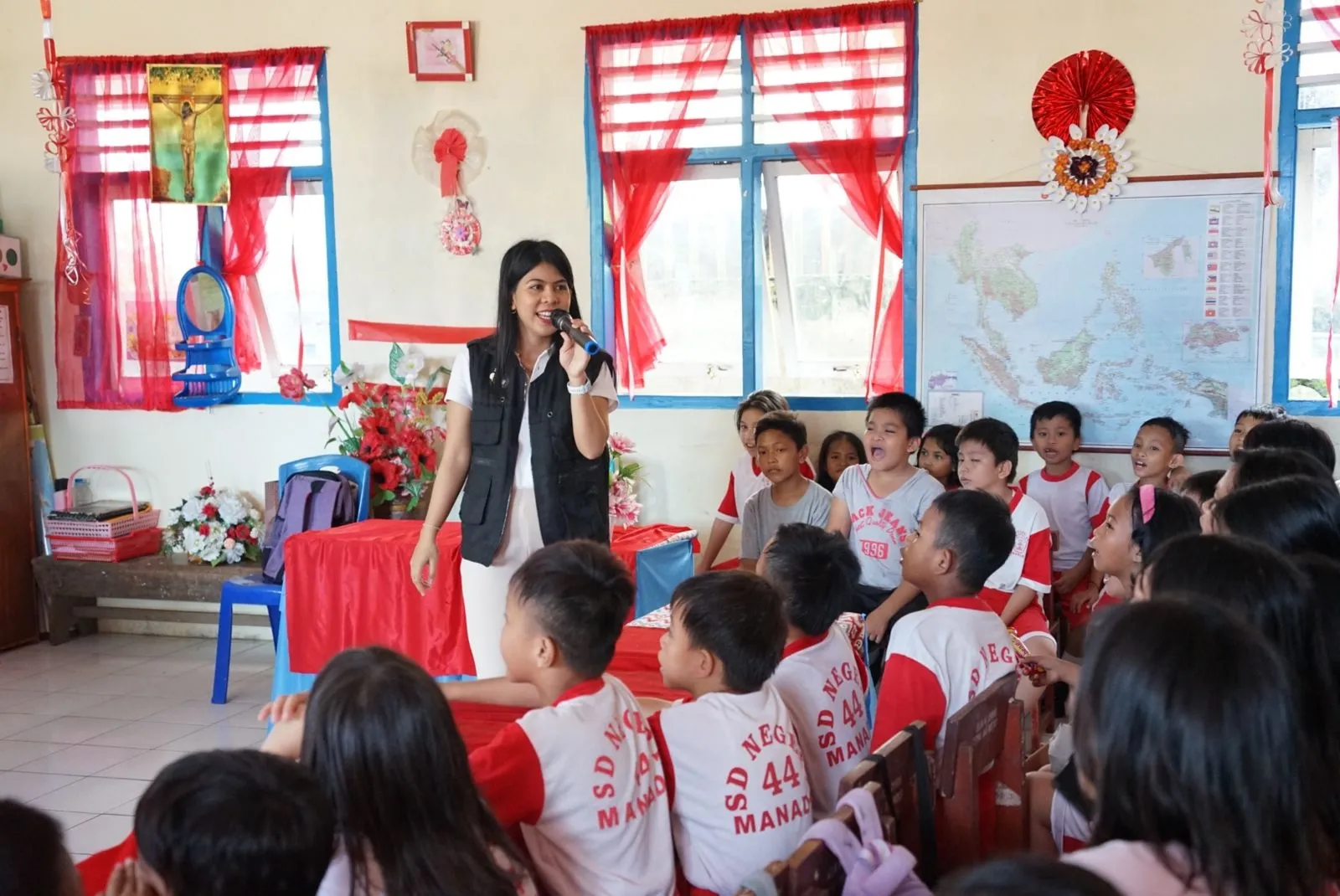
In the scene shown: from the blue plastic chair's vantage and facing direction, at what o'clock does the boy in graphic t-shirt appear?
The boy in graphic t-shirt is roughly at 9 o'clock from the blue plastic chair.

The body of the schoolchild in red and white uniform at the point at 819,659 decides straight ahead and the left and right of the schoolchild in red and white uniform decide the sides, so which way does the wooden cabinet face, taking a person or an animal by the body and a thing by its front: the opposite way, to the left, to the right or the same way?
the opposite way

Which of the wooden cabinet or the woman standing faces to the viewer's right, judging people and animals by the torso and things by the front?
the wooden cabinet

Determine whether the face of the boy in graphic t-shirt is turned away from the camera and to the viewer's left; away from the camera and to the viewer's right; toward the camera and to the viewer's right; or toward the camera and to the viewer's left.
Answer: toward the camera and to the viewer's left

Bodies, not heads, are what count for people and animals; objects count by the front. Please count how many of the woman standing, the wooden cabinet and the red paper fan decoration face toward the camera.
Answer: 2

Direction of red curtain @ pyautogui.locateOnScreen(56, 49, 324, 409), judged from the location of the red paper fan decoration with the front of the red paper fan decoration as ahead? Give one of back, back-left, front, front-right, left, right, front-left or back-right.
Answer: right

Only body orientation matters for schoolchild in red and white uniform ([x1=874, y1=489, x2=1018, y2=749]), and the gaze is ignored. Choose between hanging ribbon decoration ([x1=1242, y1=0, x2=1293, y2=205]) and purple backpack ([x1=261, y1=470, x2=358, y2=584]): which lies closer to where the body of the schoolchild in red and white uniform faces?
the purple backpack

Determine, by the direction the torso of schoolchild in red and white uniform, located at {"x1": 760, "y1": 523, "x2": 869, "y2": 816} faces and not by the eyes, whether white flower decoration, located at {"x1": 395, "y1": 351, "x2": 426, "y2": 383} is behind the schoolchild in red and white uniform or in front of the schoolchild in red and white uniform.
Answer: in front

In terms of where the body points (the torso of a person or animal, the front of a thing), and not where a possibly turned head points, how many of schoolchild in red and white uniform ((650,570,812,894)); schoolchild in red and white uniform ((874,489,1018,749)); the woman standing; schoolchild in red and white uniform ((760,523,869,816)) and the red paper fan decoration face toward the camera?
2

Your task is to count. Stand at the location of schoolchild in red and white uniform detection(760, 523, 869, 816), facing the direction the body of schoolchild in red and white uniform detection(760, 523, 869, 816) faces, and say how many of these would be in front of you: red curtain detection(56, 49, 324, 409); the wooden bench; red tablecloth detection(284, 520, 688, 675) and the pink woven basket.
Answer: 4

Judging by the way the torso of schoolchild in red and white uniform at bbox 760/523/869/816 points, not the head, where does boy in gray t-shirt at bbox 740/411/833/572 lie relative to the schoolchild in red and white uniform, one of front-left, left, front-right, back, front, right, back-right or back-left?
front-right
